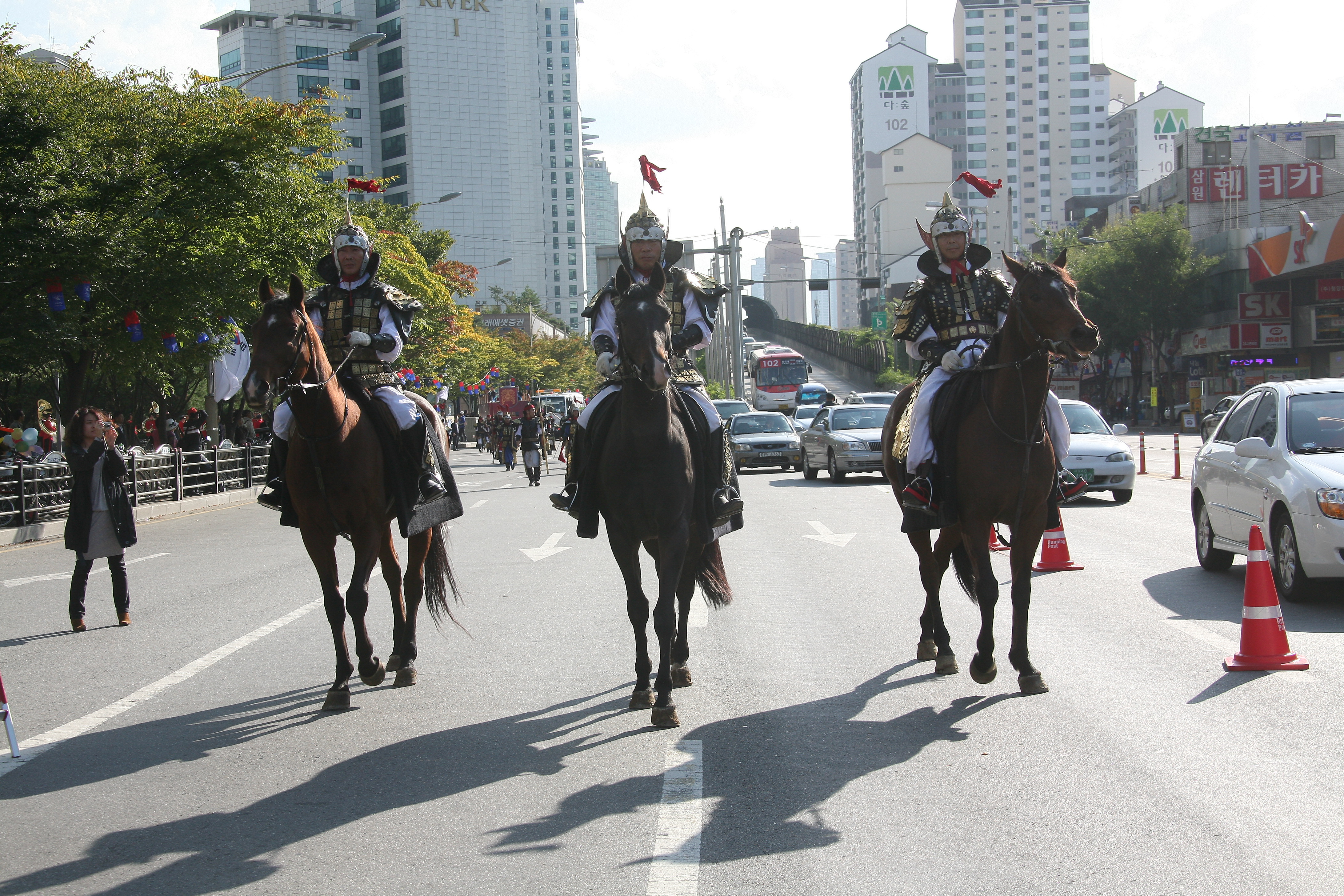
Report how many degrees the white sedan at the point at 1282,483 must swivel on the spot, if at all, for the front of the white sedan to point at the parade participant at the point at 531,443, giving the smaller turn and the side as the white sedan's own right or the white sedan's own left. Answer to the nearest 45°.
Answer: approximately 180°

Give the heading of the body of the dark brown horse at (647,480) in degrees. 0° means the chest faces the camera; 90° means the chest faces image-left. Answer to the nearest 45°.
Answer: approximately 0°

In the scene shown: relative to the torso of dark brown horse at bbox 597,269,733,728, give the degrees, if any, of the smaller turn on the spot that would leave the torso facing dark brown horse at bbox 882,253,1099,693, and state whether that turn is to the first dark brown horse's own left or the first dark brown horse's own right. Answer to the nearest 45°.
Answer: approximately 90° to the first dark brown horse's own left

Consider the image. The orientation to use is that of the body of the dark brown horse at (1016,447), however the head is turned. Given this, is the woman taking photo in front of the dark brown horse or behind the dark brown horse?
behind

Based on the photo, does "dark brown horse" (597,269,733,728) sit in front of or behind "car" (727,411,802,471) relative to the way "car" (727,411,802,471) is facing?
in front

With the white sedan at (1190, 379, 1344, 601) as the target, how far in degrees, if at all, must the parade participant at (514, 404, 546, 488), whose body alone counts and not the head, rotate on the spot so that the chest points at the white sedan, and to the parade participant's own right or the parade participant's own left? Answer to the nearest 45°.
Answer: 0° — they already face it

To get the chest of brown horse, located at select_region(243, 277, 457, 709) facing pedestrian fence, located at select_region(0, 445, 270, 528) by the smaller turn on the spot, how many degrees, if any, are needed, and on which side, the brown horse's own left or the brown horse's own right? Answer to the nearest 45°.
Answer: approximately 135° to the brown horse's own right

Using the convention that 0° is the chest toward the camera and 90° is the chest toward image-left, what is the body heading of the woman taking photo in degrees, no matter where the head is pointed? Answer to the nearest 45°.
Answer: approximately 315°

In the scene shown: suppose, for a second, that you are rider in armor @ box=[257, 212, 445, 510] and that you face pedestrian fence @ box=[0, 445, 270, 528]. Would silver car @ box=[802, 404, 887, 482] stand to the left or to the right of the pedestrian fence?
right
